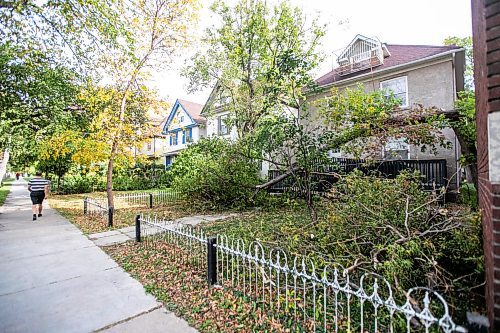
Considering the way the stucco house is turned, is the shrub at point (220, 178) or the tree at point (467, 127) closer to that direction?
the shrub

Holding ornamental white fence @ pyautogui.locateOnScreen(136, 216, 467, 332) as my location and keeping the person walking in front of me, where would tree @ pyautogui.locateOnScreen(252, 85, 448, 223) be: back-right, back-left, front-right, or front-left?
front-right

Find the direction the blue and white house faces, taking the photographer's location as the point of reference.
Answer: facing the viewer and to the left of the viewer

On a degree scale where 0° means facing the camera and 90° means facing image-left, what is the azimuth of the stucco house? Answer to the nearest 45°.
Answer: approximately 45°

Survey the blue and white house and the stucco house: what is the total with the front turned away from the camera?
0

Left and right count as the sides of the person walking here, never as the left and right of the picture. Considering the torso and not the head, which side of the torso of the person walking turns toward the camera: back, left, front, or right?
back

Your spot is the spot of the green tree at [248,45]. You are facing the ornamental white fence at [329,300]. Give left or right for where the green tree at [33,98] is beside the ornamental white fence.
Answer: right

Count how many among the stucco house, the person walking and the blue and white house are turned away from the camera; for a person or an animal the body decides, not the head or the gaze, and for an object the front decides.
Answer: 1

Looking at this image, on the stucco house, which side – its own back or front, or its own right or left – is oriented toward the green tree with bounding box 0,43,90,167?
front

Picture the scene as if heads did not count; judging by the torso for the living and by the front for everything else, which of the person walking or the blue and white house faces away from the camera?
the person walking

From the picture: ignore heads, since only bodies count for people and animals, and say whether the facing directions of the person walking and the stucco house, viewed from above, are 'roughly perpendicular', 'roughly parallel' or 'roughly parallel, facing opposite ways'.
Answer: roughly perpendicular

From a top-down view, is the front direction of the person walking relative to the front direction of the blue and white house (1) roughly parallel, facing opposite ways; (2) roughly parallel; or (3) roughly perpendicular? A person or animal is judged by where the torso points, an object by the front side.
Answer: roughly perpendicular

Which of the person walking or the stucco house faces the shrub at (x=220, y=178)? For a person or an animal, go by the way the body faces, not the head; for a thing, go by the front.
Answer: the stucco house

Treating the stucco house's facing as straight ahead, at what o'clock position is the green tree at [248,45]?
The green tree is roughly at 1 o'clock from the stucco house.
